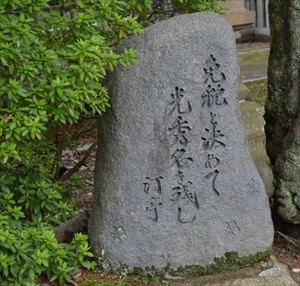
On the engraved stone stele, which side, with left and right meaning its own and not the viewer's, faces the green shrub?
right

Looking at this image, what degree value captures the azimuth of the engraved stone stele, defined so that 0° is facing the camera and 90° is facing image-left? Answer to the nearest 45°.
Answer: approximately 0°
